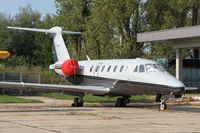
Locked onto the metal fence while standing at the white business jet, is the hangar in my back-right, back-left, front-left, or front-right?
front-right

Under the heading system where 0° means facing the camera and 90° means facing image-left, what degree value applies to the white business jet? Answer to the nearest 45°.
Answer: approximately 315°

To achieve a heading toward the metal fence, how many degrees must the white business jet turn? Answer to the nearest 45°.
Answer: approximately 180°

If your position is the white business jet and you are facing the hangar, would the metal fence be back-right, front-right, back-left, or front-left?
front-left

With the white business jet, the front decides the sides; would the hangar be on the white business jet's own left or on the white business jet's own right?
on the white business jet's own left

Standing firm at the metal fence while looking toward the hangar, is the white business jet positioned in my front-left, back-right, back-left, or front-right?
front-right
